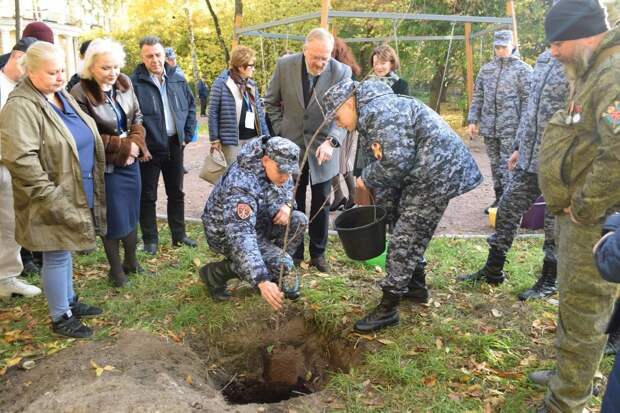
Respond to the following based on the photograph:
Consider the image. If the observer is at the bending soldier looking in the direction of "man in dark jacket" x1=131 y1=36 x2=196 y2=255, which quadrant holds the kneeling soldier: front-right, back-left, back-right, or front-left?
front-left

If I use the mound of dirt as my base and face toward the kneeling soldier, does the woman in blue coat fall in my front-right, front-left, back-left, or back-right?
front-left

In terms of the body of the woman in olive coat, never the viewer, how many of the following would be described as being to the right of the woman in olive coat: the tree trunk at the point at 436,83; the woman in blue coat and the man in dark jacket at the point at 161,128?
0

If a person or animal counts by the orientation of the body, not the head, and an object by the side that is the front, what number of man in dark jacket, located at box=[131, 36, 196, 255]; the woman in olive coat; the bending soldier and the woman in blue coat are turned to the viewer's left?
1

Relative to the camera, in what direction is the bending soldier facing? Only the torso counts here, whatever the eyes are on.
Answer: to the viewer's left

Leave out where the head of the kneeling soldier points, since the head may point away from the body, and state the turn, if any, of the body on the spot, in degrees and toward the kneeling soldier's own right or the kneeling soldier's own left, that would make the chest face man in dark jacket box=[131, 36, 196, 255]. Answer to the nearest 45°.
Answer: approximately 180°

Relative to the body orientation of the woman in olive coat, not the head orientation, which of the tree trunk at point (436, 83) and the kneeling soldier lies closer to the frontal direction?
the kneeling soldier

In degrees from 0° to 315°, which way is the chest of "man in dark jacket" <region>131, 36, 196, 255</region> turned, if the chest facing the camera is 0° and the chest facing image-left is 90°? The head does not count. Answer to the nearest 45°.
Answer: approximately 315°

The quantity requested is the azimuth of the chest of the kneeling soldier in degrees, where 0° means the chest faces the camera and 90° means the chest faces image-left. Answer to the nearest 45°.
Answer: approximately 315°

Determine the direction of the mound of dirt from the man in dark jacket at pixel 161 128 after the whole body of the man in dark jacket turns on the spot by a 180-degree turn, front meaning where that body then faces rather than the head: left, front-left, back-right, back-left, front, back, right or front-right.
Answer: back-left

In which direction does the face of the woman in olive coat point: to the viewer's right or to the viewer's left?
to the viewer's right

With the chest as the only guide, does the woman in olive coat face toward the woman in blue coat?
no

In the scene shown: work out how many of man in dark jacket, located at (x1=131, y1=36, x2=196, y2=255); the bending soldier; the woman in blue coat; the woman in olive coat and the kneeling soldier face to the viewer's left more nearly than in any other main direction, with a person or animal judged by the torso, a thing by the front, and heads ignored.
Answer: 1

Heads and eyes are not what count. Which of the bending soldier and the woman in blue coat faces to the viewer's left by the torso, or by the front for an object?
the bending soldier

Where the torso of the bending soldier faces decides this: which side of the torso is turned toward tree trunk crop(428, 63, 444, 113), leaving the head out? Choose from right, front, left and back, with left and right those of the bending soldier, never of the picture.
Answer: right

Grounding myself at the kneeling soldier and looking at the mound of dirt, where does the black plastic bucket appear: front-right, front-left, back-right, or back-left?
back-left

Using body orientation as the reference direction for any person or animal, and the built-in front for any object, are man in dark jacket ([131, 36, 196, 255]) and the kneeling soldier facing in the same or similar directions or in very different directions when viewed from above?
same or similar directions

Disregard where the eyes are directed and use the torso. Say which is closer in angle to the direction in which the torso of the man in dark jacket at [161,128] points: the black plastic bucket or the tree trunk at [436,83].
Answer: the black plastic bucket

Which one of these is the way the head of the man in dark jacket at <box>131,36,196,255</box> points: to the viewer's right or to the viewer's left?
to the viewer's right

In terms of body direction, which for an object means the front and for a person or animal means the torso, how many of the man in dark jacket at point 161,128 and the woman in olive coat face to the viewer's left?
0
